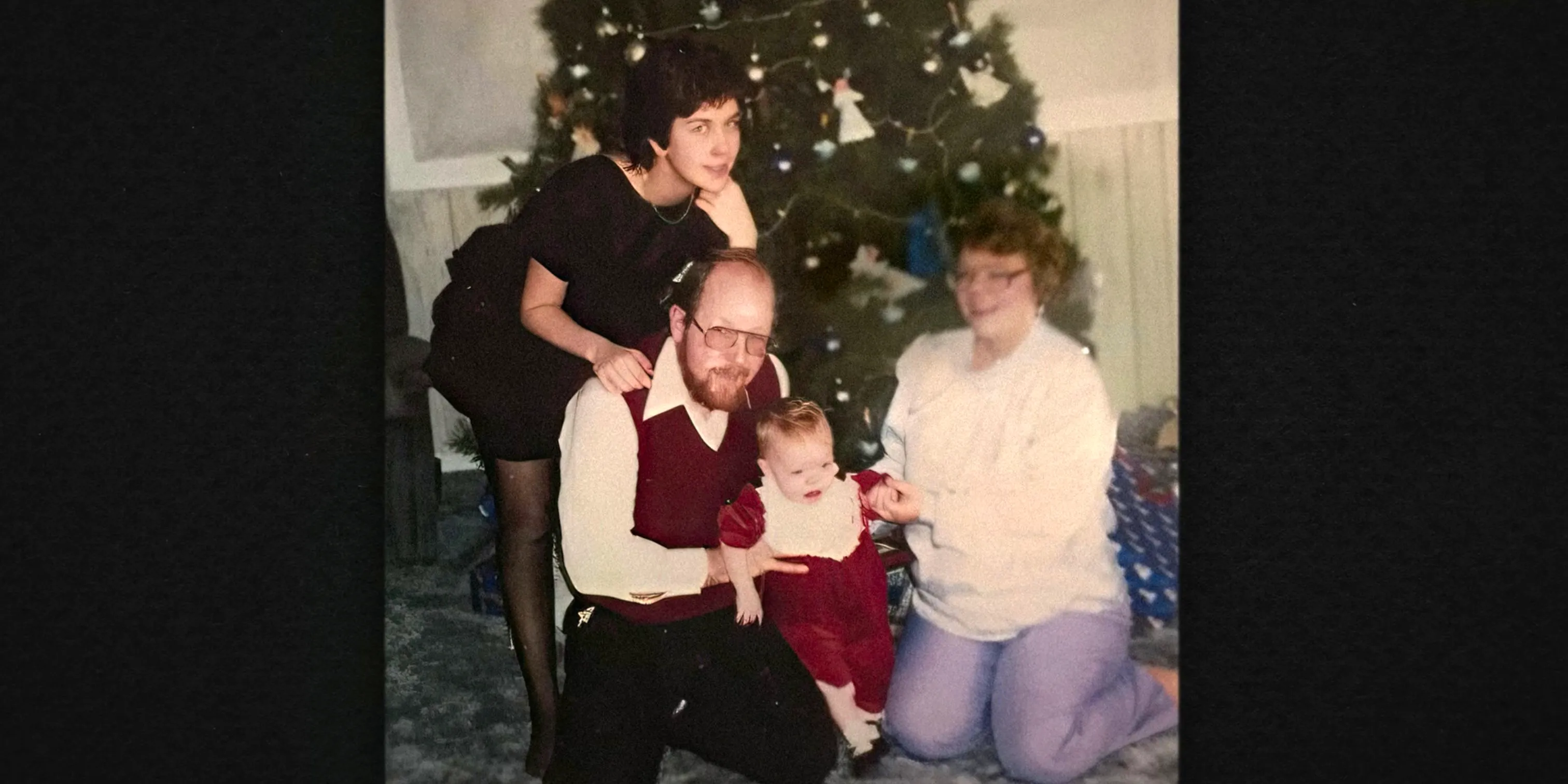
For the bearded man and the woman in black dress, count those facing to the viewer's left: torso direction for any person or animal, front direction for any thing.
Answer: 0

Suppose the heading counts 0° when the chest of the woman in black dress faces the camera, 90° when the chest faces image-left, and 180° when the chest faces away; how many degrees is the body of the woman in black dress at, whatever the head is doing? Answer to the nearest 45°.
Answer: approximately 315°

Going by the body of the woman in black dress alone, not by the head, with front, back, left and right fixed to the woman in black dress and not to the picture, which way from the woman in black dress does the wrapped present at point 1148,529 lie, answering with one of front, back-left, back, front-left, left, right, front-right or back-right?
front-left
